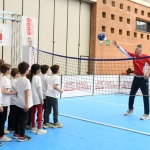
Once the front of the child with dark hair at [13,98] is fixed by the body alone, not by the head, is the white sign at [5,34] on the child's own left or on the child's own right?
on the child's own left

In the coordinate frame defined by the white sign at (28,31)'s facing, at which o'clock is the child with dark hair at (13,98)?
The child with dark hair is roughly at 12 o'clock from the white sign.

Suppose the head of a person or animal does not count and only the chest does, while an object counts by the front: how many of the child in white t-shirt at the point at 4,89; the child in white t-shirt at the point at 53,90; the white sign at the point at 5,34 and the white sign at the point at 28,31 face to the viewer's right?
2

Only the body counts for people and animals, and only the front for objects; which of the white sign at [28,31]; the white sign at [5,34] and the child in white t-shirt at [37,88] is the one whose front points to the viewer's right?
the child in white t-shirt

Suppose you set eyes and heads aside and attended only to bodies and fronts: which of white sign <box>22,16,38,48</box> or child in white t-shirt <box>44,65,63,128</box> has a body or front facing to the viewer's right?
the child in white t-shirt

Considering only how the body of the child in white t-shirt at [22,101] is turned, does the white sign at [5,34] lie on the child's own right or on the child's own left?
on the child's own left

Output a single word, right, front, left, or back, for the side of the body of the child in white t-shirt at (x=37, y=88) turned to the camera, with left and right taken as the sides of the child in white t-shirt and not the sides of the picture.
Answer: right

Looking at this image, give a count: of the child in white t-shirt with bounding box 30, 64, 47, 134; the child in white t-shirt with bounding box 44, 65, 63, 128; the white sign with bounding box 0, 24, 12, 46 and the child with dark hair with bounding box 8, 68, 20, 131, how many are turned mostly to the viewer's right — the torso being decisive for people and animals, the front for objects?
3

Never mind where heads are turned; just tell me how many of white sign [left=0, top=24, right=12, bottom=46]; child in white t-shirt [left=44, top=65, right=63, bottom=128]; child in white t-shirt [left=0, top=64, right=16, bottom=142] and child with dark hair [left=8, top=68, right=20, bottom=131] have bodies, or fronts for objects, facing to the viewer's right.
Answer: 3

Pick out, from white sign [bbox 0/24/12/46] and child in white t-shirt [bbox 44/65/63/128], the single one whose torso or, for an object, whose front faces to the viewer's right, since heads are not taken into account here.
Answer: the child in white t-shirt

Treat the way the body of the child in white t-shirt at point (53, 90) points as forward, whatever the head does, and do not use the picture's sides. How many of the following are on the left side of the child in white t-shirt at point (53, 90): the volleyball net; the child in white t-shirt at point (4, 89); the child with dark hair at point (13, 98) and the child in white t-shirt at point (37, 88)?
1

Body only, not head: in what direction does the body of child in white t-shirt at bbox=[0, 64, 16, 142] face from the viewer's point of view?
to the viewer's right

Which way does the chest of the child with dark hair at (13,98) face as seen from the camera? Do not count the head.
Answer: to the viewer's right

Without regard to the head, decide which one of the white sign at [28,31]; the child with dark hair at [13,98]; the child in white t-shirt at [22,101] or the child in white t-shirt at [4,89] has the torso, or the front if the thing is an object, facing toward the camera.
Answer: the white sign

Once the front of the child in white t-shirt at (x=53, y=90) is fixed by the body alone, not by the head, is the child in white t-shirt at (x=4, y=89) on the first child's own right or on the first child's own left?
on the first child's own right

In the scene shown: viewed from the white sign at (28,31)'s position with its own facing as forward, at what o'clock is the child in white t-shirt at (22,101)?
The child in white t-shirt is roughly at 12 o'clock from the white sign.

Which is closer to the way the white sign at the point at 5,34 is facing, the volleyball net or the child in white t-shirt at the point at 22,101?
the child in white t-shirt

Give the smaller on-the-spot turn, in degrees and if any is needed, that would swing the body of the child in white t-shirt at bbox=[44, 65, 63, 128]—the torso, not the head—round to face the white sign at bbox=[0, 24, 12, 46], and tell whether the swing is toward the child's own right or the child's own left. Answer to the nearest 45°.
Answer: approximately 135° to the child's own left
